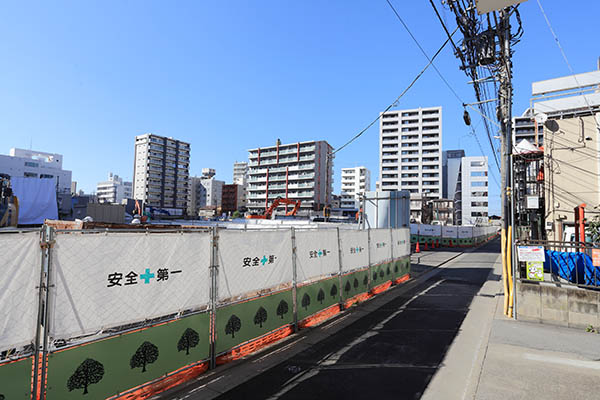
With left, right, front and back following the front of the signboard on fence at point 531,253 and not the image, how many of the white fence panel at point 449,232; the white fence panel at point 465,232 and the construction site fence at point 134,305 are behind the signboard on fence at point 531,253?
2

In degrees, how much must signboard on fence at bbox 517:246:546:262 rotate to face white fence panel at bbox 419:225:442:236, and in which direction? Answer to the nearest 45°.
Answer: approximately 180°

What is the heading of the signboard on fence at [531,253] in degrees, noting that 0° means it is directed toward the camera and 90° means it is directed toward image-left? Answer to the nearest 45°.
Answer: approximately 0°

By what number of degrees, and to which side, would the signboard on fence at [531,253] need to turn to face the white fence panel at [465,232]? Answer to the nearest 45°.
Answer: approximately 180°

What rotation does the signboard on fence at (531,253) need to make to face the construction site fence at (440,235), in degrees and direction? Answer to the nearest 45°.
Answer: approximately 180°

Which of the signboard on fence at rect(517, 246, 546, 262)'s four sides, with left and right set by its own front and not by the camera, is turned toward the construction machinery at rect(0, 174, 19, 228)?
right

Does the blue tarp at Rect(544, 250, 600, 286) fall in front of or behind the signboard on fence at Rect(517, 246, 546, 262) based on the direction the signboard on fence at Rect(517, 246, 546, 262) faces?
behind

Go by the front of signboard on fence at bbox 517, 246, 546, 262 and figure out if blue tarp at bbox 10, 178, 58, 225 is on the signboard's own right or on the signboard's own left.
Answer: on the signboard's own right
